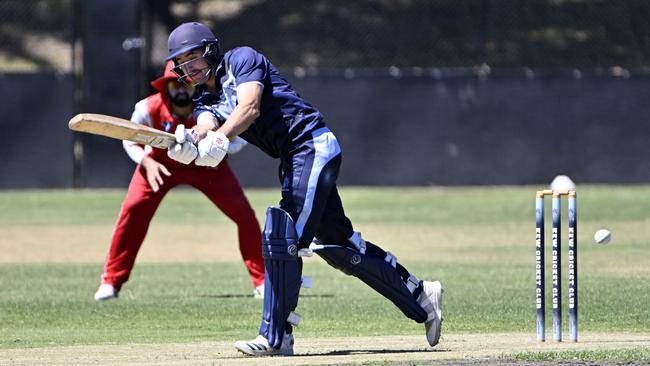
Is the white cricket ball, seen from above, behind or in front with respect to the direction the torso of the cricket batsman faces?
behind

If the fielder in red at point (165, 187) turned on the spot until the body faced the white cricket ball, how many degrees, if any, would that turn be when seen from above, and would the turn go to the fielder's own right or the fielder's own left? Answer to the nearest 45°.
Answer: approximately 45° to the fielder's own left

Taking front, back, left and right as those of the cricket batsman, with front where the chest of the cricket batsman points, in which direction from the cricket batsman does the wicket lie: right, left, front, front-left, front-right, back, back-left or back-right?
back

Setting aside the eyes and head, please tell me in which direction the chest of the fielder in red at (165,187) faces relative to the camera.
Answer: toward the camera

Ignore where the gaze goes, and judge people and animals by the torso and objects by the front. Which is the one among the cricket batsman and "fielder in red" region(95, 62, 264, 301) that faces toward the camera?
the fielder in red

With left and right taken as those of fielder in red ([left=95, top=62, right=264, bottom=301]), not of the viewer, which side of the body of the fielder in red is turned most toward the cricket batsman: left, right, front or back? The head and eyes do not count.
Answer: front

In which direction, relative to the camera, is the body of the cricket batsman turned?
to the viewer's left

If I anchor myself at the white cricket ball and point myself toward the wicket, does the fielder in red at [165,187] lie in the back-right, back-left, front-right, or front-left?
front-right

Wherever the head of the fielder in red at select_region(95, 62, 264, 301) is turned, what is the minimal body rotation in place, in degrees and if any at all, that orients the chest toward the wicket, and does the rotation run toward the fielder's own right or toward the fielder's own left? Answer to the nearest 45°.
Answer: approximately 45° to the fielder's own left
